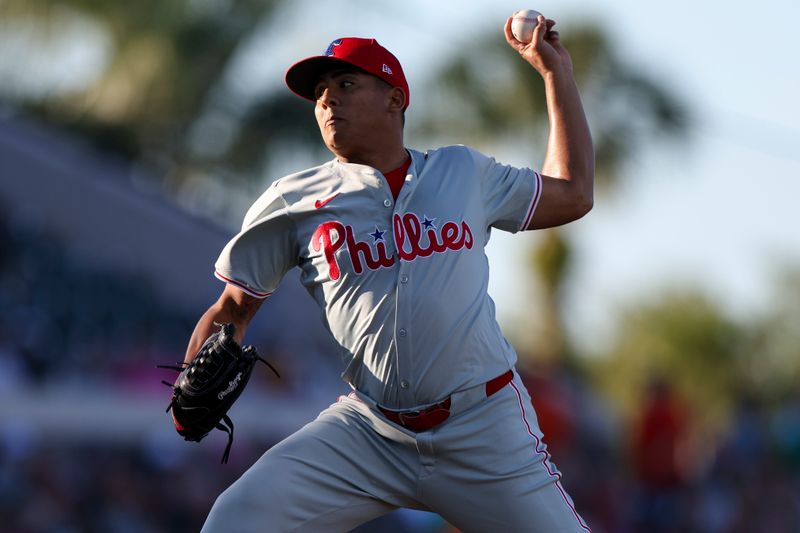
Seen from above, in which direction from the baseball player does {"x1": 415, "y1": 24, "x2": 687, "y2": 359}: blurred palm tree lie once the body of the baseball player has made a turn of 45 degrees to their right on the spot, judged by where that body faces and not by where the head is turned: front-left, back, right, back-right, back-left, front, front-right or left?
back-right

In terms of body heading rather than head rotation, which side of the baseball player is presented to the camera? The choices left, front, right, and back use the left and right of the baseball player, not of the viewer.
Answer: front
